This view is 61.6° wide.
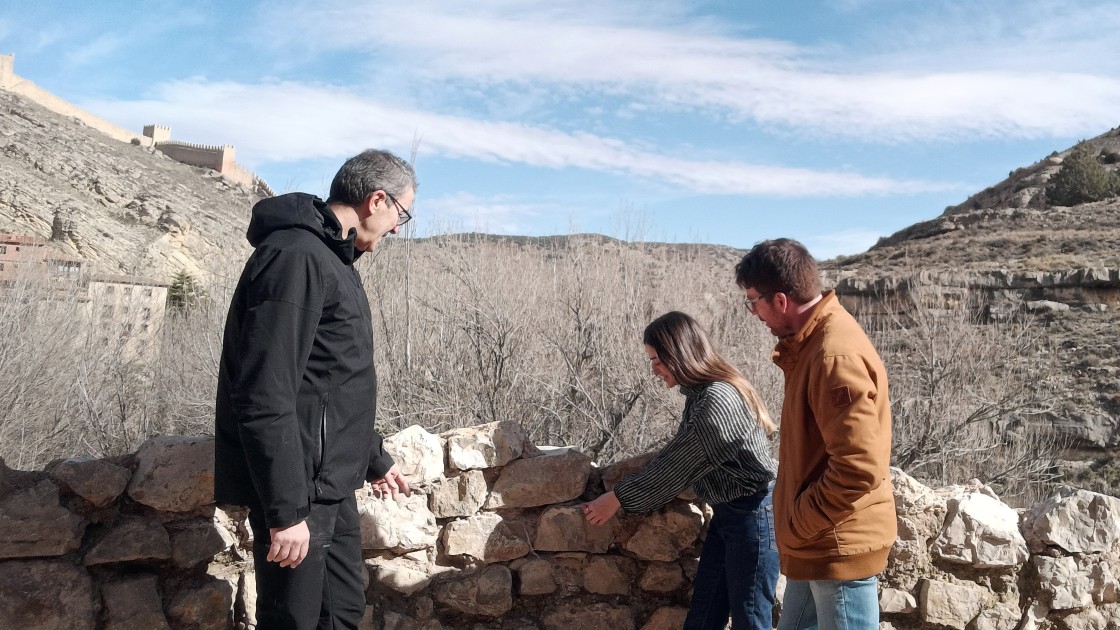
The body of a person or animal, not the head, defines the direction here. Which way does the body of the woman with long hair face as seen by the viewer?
to the viewer's left

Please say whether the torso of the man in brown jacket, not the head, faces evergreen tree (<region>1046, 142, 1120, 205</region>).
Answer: no

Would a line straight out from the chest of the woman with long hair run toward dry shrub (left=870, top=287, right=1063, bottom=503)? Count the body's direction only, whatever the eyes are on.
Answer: no

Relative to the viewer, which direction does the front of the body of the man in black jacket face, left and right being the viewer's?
facing to the right of the viewer

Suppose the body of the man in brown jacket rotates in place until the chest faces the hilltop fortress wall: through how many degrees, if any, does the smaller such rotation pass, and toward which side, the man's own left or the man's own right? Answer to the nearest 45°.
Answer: approximately 45° to the man's own right

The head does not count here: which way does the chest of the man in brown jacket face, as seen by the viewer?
to the viewer's left

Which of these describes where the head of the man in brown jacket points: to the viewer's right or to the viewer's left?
to the viewer's left

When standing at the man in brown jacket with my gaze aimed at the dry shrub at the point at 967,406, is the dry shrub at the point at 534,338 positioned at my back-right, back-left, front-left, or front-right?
front-left

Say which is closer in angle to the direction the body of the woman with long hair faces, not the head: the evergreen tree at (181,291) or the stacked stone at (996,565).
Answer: the evergreen tree

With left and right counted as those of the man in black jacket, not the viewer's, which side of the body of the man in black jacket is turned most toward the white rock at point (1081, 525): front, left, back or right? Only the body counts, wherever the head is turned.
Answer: front

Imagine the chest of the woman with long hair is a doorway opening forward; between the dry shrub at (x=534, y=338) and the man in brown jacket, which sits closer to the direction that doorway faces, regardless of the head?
the dry shrub

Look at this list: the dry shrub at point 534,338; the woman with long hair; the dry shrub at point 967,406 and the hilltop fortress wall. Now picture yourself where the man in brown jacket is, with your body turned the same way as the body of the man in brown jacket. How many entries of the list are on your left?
0

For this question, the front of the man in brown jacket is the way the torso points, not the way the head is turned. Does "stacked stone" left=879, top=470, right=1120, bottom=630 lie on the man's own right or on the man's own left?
on the man's own right

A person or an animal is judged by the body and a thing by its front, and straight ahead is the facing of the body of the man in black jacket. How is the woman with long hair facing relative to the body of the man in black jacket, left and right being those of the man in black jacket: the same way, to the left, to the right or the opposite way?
the opposite way

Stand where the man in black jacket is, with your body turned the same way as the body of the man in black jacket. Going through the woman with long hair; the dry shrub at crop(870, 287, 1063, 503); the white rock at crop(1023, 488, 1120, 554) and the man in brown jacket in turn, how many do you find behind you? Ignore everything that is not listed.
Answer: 0

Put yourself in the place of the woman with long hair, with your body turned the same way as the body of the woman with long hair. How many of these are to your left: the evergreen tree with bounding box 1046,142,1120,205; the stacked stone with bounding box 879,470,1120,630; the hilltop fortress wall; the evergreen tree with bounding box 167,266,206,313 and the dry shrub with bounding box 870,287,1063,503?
0

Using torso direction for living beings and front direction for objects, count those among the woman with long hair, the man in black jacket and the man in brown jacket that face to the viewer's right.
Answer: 1

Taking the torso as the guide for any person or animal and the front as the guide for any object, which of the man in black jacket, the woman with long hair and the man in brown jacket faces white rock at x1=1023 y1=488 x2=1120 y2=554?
the man in black jacket

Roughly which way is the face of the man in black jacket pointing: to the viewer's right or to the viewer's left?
to the viewer's right

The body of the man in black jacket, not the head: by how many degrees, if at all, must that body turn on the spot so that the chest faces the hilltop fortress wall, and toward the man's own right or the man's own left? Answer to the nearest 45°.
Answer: approximately 90° to the man's own left

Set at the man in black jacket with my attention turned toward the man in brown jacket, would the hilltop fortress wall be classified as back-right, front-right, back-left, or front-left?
back-left
